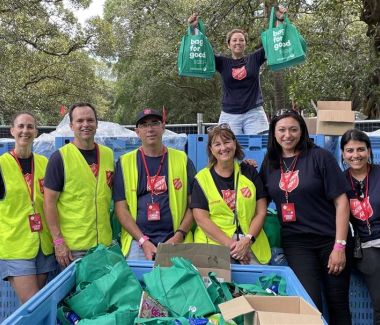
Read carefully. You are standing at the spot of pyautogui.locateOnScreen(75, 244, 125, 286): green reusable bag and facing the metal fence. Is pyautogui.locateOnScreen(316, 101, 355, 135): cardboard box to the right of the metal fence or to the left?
right

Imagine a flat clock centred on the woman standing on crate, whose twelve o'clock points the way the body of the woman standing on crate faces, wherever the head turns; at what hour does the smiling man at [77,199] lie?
The smiling man is roughly at 1 o'clock from the woman standing on crate.

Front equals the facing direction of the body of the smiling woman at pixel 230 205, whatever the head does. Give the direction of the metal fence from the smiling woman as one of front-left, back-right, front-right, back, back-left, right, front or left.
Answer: back

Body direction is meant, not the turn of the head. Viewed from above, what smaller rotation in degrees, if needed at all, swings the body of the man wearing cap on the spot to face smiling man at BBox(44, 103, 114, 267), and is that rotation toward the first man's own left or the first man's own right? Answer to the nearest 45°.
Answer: approximately 90° to the first man's own right

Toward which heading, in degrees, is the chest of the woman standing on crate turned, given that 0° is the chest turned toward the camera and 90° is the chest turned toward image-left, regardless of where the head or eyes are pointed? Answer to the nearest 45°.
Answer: approximately 0°

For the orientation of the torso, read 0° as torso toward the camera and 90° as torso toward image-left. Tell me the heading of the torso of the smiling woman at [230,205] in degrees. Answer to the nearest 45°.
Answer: approximately 0°

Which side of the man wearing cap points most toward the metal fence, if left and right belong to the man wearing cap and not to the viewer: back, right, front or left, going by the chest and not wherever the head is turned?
back

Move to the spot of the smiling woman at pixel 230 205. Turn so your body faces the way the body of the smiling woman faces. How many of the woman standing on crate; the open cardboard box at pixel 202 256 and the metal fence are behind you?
2

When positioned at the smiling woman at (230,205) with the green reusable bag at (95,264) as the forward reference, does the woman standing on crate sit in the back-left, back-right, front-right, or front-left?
back-right
